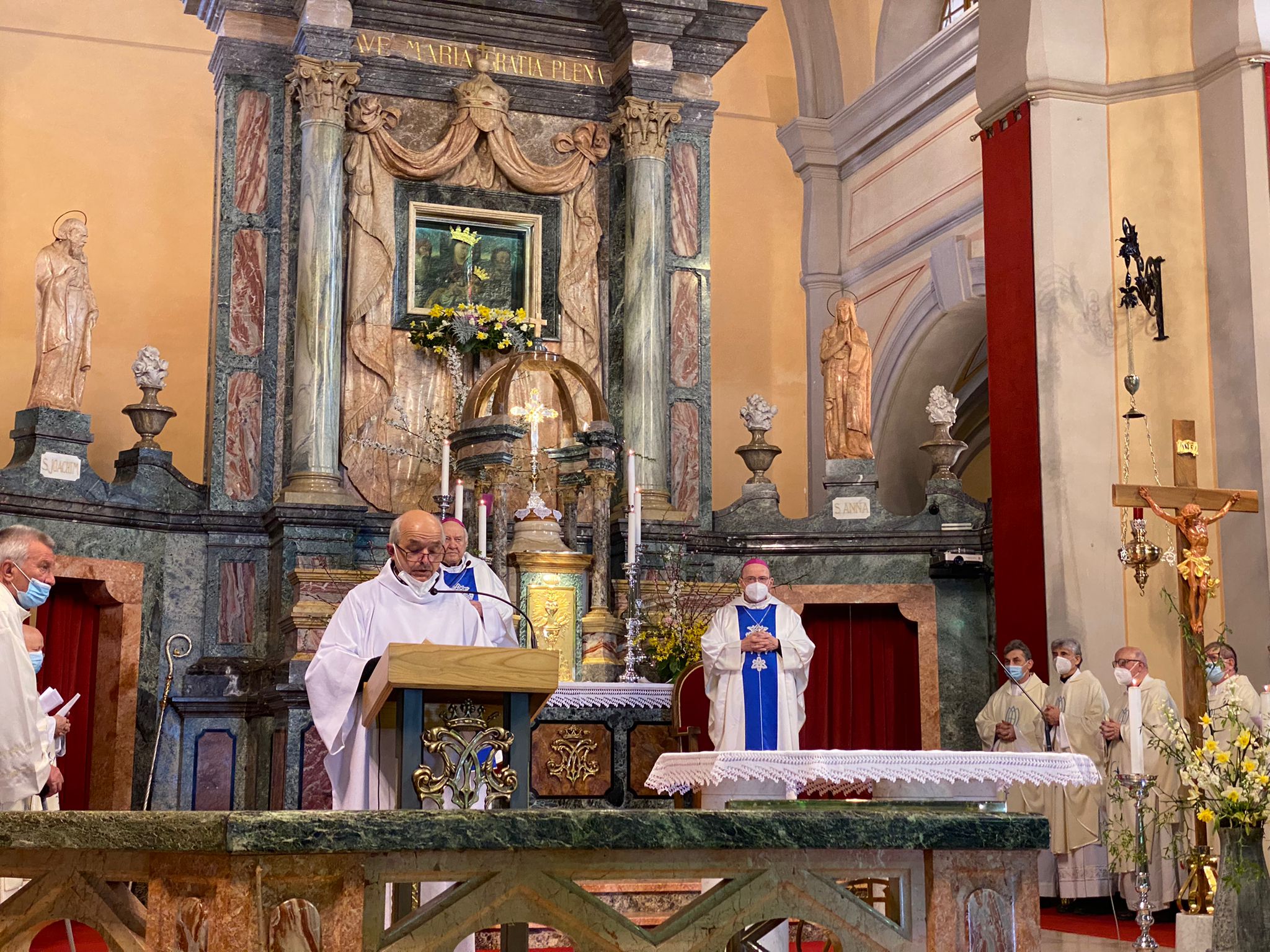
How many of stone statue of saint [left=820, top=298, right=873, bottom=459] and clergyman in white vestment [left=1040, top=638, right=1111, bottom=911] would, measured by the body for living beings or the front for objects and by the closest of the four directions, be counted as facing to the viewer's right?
0

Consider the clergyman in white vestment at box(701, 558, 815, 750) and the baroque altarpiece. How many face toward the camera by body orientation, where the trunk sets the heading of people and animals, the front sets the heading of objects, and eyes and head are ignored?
2

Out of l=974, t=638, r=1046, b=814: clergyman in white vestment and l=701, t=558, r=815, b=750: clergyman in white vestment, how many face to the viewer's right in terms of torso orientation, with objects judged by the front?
0

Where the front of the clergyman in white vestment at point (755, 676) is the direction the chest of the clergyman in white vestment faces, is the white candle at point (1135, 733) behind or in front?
in front

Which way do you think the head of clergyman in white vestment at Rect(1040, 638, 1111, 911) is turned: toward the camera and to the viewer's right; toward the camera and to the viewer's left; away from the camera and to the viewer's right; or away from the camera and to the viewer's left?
toward the camera and to the viewer's left

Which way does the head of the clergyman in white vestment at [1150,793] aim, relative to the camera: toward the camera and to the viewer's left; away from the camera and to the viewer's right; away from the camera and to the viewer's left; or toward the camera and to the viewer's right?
toward the camera and to the viewer's left

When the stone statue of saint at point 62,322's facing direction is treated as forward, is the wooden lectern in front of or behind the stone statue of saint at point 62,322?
in front

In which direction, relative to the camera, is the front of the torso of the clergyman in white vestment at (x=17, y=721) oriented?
to the viewer's right
